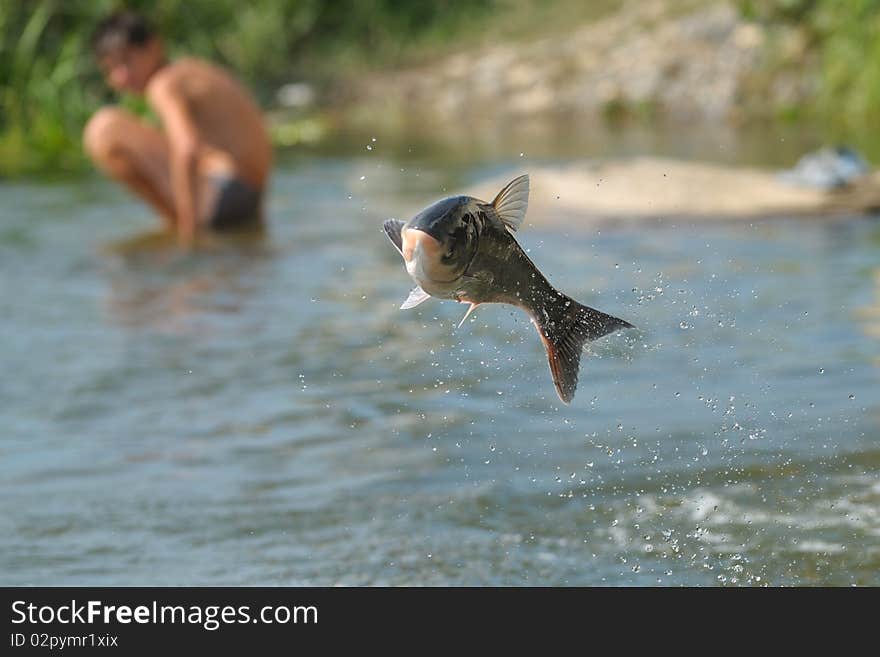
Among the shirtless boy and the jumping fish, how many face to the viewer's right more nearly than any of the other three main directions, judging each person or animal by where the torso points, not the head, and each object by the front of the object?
0

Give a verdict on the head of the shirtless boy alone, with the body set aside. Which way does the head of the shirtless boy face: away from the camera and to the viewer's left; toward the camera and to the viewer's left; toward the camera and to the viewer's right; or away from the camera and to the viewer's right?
toward the camera and to the viewer's left

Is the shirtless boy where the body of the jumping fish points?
no
